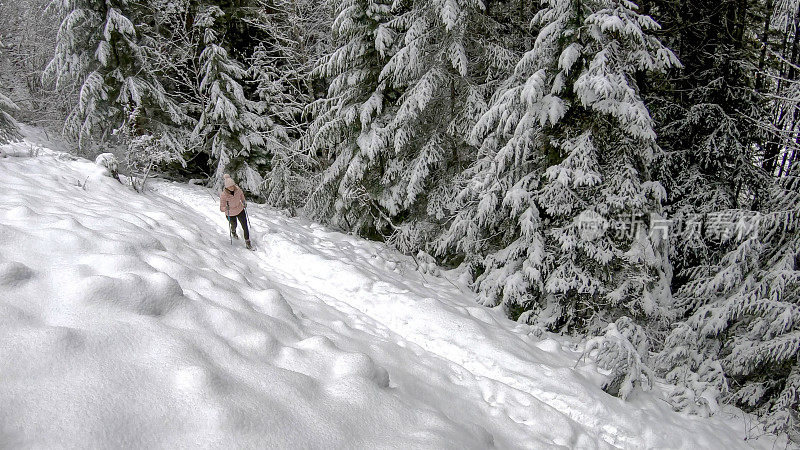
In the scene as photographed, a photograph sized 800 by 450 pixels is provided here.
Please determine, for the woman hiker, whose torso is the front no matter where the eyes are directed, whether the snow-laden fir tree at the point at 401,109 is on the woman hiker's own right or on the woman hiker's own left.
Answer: on the woman hiker's own left

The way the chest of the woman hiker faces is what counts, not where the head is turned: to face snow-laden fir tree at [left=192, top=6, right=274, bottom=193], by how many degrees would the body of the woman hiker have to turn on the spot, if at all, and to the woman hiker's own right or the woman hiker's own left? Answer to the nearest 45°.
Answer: approximately 135° to the woman hiker's own left

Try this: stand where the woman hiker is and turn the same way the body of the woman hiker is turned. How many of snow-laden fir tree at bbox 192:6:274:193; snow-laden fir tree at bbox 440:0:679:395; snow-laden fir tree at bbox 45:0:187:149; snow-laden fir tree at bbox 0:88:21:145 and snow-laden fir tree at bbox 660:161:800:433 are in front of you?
2

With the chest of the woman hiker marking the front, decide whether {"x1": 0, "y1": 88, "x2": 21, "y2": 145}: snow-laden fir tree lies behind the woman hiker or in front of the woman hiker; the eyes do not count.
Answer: behind

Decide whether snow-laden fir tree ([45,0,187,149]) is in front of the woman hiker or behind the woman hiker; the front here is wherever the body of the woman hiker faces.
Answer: behind

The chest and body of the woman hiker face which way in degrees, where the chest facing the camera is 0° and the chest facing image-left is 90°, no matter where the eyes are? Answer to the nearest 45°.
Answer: approximately 315°

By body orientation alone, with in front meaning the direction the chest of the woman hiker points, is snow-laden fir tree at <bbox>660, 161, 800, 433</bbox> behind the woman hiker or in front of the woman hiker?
in front
